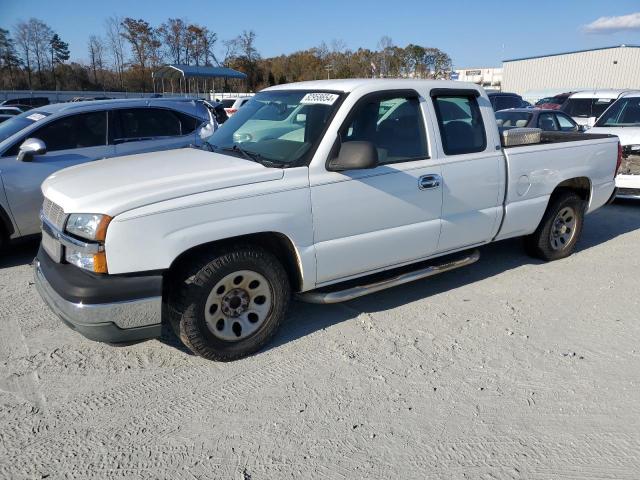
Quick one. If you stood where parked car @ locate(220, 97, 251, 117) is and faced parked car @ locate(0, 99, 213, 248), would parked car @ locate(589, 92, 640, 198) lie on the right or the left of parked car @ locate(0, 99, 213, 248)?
left

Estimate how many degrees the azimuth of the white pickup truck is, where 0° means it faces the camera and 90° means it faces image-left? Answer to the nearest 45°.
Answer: approximately 45°

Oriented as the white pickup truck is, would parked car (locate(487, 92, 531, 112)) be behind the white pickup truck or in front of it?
behind

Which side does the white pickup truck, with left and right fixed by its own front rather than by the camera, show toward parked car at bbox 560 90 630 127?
back

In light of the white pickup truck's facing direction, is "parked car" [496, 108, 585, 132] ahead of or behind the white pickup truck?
behind

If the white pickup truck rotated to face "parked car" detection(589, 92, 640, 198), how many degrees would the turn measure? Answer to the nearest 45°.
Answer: approximately 180°

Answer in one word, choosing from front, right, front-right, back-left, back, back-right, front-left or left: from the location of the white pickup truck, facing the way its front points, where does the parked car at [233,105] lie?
back-right
